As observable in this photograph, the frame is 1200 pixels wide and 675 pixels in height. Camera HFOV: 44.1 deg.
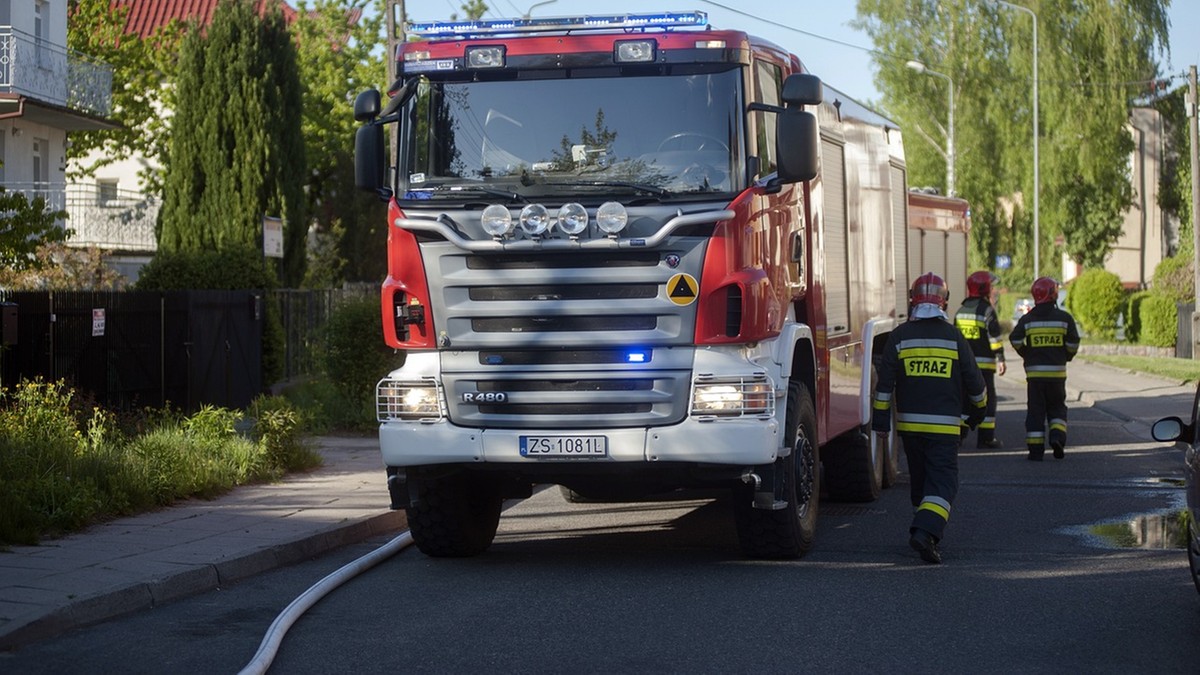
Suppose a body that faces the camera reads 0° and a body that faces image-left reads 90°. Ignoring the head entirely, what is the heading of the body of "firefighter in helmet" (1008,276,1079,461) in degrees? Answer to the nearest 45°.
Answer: approximately 180°

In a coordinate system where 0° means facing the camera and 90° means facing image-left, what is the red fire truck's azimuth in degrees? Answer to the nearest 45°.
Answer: approximately 0°

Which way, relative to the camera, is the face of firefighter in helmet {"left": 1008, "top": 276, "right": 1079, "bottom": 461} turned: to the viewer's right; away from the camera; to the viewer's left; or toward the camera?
away from the camera

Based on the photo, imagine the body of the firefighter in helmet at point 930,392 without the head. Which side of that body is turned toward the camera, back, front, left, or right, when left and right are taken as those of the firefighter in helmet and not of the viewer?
back

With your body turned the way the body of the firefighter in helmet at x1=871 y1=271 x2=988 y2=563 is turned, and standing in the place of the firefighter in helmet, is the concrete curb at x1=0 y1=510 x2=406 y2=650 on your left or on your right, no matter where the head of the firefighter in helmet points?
on your left

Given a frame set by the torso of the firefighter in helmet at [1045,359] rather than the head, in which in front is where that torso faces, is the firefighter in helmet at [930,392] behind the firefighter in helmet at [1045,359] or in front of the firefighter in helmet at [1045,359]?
behind

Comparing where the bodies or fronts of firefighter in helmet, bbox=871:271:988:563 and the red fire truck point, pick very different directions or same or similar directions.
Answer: very different directions

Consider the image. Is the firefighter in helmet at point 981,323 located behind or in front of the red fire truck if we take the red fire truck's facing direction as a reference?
behind

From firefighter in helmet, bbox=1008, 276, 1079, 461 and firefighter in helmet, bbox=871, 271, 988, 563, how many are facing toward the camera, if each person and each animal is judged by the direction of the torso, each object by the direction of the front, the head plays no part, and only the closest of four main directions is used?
0

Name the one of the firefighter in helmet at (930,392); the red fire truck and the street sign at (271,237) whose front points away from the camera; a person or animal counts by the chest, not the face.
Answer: the firefighter in helmet

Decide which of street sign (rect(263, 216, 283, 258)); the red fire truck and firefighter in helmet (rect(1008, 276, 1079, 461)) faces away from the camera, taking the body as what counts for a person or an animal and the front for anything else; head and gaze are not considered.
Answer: the firefighter in helmet

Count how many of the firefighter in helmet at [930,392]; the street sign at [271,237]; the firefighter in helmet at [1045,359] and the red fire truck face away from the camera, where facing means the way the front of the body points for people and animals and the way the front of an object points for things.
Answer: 2

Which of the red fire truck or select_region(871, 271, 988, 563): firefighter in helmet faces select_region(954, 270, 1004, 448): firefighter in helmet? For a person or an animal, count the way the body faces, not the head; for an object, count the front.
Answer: select_region(871, 271, 988, 563): firefighter in helmet
